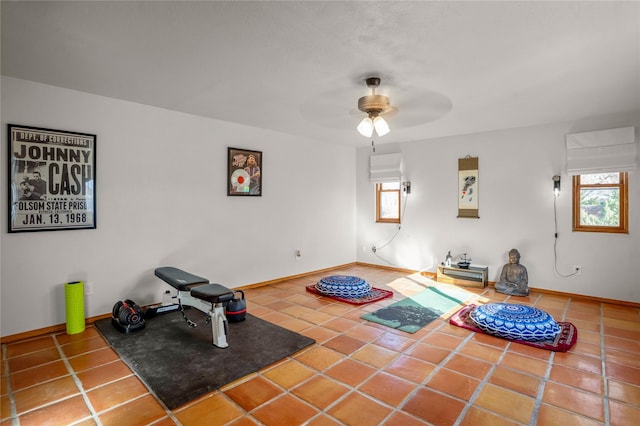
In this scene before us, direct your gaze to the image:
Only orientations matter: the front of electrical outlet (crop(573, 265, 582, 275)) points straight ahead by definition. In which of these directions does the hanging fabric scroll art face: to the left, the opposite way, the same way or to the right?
the same way

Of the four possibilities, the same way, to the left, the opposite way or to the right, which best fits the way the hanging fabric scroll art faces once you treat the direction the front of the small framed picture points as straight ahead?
to the right

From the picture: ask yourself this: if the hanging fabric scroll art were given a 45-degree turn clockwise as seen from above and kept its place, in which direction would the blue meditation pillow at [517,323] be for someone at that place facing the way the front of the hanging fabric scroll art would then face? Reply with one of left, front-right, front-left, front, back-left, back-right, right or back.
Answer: front-left

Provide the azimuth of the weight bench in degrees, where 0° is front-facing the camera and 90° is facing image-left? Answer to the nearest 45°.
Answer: approximately 315°

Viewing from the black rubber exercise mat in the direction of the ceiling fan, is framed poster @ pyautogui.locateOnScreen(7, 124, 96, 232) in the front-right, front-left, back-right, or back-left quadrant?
back-left

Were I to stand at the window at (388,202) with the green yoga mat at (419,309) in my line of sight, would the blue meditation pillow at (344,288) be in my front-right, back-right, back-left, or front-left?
front-right

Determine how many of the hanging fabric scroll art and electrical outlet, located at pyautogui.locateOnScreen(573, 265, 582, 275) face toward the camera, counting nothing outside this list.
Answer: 2

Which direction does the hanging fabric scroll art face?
toward the camera

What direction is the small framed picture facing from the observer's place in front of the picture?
facing the viewer and to the right of the viewer

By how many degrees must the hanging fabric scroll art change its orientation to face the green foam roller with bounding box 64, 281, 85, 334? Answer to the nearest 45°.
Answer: approximately 45° to its right

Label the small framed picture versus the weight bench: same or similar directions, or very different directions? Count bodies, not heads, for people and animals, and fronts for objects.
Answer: same or similar directions

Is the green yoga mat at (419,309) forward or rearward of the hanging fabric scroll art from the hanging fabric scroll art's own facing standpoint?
forward

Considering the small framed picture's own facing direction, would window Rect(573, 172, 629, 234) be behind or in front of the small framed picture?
in front

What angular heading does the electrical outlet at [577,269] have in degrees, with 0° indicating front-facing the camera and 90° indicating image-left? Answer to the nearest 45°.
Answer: approximately 0°

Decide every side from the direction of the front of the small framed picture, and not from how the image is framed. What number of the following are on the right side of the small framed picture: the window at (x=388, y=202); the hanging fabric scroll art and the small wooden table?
0

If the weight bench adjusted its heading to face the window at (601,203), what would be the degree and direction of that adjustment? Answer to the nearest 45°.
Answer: approximately 45° to its left

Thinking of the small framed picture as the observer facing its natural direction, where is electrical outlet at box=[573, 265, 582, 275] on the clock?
The electrical outlet is roughly at 11 o'clock from the small framed picture.

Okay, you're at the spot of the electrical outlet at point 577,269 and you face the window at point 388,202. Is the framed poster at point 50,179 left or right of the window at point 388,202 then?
left

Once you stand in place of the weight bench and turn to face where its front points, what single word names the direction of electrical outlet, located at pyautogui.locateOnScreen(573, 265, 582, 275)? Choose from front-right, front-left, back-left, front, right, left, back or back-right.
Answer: front-left
